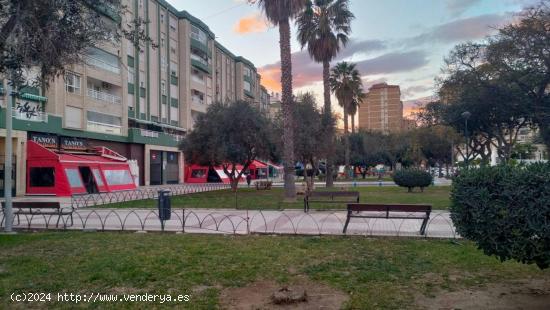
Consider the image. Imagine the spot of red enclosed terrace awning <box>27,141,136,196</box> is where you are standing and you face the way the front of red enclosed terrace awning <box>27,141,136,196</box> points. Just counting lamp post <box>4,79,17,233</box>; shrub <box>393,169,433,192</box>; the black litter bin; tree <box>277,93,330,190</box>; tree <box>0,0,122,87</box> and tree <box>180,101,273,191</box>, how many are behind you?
0

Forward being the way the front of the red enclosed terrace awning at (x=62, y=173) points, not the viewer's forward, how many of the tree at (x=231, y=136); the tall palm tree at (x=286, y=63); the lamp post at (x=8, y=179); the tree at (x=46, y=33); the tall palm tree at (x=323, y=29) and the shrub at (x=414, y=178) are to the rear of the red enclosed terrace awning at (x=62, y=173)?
0

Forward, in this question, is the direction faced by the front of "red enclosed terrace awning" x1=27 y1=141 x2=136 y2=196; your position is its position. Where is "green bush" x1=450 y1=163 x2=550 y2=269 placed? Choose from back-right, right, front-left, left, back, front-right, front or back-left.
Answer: front-right

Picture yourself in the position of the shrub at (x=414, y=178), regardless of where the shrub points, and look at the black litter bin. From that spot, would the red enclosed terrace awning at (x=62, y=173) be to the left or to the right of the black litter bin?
right

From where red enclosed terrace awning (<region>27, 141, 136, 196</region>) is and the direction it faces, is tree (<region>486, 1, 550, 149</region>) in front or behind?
in front

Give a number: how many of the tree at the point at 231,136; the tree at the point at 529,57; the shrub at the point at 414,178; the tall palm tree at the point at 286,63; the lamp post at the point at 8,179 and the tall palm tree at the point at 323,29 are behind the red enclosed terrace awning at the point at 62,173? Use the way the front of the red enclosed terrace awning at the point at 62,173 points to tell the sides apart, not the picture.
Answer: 0

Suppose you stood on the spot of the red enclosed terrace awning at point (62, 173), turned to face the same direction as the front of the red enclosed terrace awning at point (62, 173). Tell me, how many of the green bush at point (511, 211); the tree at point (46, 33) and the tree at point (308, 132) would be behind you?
0

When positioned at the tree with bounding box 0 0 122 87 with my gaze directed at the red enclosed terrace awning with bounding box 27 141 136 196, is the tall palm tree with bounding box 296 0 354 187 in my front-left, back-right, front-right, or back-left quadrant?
front-right

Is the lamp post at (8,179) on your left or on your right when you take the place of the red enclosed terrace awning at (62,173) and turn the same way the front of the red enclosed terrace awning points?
on your right

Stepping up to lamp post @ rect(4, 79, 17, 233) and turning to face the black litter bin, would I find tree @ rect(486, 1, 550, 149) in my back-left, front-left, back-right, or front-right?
front-left

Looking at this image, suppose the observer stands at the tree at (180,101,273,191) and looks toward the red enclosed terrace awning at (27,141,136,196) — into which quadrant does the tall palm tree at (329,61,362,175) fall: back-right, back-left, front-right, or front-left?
back-right

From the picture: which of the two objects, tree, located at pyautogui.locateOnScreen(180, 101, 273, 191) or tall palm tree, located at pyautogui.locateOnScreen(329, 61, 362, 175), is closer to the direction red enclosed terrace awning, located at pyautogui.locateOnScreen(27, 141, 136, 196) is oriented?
the tree

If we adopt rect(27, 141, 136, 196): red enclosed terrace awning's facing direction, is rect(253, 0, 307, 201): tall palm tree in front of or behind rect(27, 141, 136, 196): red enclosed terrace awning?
in front

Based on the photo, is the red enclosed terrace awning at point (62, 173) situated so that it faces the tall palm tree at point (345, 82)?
no

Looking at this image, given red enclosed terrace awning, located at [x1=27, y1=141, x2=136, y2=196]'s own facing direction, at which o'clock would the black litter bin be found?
The black litter bin is roughly at 1 o'clock from the red enclosed terrace awning.

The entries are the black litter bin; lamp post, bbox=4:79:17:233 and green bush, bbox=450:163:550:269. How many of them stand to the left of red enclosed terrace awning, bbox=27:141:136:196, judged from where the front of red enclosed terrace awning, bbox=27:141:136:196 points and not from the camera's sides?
0

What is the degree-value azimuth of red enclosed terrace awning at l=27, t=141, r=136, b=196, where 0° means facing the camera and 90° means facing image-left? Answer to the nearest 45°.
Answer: approximately 315°
